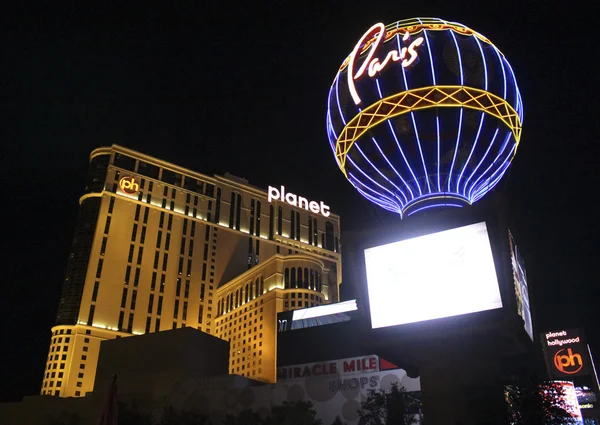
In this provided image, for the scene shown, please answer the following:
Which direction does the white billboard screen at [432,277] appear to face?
toward the camera
